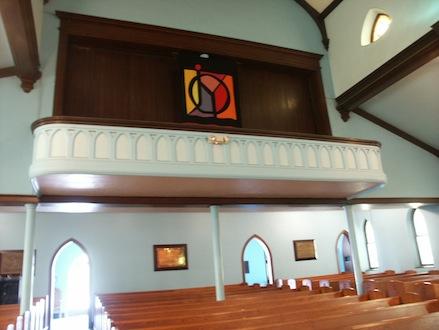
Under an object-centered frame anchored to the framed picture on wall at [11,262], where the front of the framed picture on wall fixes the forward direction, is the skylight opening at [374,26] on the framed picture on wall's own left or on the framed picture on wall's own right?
on the framed picture on wall's own left

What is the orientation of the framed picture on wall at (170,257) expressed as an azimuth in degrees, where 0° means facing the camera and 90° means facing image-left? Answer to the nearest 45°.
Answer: approximately 0°

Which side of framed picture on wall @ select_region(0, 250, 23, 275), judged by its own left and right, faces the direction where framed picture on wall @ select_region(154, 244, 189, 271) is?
left

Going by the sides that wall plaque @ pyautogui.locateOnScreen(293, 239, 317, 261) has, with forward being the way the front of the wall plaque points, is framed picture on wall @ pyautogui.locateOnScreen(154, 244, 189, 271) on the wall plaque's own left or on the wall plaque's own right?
on the wall plaque's own right

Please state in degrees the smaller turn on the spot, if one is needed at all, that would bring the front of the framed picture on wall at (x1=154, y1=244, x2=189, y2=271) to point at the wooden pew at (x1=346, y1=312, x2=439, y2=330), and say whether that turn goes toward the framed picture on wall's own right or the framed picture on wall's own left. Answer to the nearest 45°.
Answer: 0° — it already faces it

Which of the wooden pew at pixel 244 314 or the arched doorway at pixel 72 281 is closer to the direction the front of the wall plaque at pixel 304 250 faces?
the wooden pew

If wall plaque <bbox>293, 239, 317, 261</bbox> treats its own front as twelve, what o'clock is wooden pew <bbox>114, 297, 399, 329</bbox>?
The wooden pew is roughly at 12 o'clock from the wall plaque.

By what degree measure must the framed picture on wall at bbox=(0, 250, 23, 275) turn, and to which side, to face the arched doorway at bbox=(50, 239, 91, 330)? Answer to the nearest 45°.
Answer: approximately 135° to its left

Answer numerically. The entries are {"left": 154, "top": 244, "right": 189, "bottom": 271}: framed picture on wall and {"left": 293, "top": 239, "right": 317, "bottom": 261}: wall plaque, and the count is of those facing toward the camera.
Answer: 2

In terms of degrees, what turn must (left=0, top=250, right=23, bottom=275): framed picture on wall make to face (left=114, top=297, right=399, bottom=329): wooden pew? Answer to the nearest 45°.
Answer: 0° — it already faces it

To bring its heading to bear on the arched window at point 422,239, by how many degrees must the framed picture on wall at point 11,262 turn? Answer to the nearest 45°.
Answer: approximately 90° to its left
